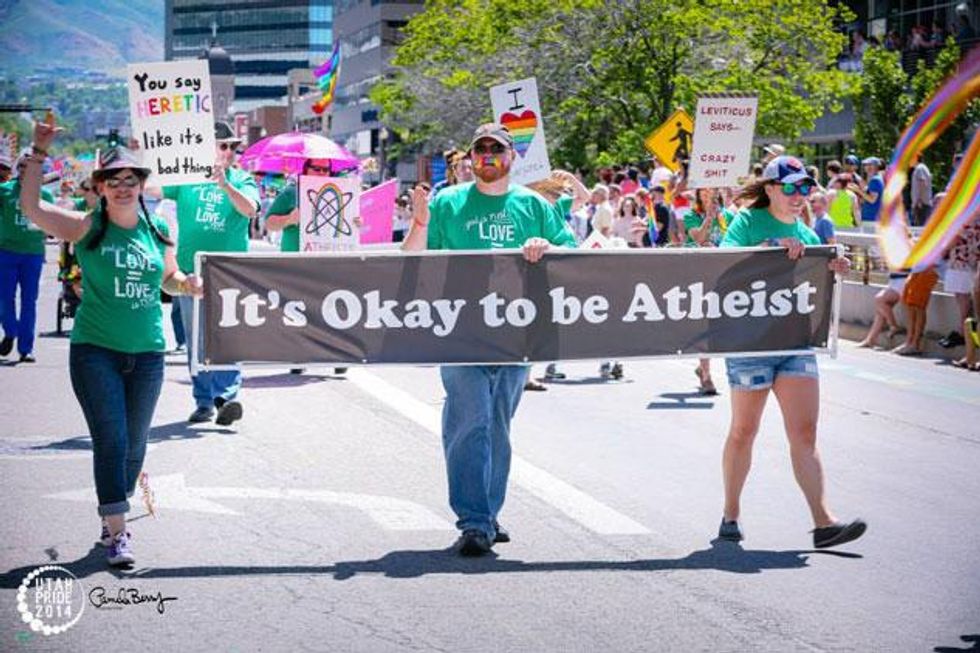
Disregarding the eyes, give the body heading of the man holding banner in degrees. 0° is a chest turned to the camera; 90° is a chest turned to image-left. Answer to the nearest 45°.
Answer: approximately 0°

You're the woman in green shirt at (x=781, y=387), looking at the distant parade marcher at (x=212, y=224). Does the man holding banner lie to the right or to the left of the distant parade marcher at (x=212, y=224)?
left

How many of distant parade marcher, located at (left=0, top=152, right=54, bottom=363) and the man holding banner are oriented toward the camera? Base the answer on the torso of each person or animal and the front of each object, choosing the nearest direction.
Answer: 2

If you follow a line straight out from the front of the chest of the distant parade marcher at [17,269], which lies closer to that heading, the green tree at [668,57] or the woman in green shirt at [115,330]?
the woman in green shirt

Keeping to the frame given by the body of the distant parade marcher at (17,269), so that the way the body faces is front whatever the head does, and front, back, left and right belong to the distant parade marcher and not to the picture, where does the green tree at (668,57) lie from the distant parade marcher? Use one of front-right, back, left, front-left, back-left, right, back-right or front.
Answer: back-left

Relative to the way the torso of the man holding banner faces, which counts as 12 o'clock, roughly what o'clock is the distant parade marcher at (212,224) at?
The distant parade marcher is roughly at 5 o'clock from the man holding banner.

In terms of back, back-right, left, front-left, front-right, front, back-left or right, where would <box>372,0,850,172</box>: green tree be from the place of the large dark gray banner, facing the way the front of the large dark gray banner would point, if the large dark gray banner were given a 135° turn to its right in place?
front-right
